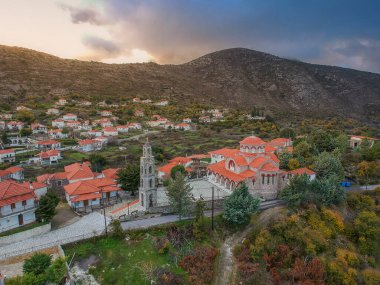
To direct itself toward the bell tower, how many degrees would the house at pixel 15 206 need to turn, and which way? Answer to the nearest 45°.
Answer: approximately 45° to its left

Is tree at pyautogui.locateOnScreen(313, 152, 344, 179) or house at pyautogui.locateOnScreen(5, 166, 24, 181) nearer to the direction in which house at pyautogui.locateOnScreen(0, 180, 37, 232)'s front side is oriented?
the tree

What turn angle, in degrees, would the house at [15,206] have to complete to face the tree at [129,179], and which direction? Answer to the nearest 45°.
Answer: approximately 45° to its left

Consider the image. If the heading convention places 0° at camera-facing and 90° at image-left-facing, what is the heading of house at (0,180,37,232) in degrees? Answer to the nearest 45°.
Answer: approximately 315°

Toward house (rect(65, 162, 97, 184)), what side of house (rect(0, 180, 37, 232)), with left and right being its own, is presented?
left
